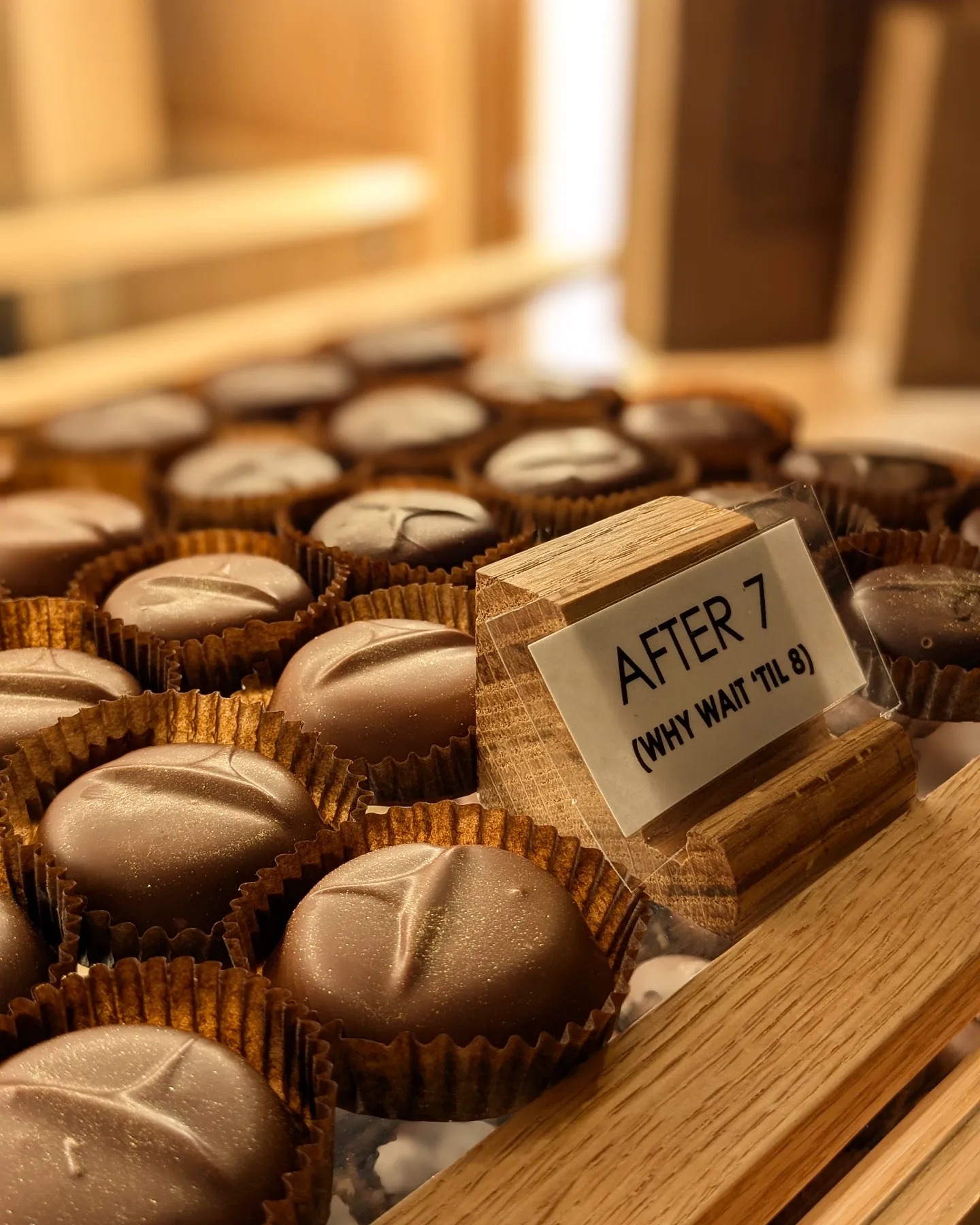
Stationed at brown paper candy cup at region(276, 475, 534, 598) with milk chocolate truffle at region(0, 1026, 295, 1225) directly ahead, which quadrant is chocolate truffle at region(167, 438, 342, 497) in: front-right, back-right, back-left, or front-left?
back-right

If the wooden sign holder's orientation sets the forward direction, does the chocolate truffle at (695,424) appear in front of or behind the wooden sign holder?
behind

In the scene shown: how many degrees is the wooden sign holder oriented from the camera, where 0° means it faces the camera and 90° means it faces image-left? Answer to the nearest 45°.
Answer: approximately 315°

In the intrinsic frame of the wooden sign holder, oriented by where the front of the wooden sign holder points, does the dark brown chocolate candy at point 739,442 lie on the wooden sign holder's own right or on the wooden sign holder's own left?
on the wooden sign holder's own left

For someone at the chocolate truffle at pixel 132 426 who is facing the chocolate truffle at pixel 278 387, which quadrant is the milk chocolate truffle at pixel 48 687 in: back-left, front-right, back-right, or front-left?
back-right

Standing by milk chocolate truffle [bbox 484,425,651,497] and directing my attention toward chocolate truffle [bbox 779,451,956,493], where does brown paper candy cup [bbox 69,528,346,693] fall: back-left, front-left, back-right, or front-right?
back-right

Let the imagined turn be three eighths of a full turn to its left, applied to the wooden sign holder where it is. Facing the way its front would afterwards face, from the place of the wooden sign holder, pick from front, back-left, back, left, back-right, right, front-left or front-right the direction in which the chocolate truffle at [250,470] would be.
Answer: front-left
